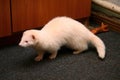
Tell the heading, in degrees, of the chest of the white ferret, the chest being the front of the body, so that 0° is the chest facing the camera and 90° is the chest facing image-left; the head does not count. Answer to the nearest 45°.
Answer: approximately 90°
